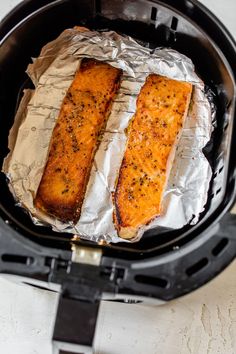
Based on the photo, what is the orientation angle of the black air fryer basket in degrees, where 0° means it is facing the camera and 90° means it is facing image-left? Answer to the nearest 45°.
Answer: approximately 0°
